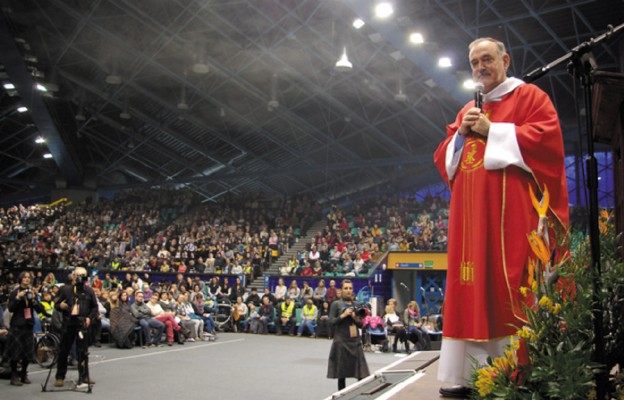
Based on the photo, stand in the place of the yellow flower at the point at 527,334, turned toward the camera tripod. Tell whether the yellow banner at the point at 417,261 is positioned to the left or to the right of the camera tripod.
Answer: right

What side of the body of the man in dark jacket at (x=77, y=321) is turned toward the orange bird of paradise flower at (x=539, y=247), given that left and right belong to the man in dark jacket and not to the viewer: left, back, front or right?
front

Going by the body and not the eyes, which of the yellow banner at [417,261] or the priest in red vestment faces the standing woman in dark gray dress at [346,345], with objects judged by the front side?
the yellow banner

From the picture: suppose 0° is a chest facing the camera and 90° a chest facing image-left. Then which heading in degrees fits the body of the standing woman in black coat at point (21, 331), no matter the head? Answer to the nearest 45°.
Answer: approximately 315°

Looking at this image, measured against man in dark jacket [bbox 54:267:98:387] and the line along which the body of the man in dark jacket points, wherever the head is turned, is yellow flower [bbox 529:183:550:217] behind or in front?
in front

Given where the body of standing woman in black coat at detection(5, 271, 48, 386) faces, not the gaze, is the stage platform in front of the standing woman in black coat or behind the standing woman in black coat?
in front

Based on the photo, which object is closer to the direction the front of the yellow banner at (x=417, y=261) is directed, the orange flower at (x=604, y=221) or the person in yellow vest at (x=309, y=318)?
the orange flower

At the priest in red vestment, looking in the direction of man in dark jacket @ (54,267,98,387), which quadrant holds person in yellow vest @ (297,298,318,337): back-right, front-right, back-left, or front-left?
front-right

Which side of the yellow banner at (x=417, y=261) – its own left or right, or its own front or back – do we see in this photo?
front

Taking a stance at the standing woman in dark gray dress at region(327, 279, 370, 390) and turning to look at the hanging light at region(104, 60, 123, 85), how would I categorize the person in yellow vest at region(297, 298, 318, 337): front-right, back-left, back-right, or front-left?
front-right

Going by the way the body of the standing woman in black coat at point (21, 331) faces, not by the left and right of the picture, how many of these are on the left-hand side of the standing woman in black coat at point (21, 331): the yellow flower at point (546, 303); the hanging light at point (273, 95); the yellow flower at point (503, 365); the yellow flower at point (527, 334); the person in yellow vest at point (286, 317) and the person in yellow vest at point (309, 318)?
3

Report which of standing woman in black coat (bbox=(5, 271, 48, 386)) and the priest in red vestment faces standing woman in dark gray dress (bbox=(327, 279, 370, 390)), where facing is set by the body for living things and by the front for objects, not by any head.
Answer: standing woman in black coat (bbox=(5, 271, 48, 386))

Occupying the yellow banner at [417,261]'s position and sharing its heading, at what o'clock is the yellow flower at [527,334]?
The yellow flower is roughly at 12 o'clock from the yellow banner.
